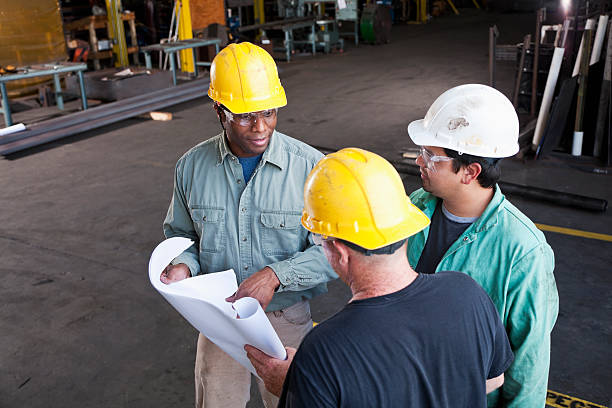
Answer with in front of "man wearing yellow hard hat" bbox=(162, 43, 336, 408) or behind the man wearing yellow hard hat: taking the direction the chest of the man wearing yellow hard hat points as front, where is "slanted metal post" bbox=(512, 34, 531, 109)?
behind

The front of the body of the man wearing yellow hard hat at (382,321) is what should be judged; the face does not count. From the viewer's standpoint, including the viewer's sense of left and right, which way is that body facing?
facing away from the viewer and to the left of the viewer

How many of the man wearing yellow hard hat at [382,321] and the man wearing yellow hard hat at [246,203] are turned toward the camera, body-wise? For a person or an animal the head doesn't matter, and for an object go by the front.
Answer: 1

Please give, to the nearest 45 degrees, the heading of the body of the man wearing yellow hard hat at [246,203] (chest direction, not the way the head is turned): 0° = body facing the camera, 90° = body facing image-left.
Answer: approximately 0°

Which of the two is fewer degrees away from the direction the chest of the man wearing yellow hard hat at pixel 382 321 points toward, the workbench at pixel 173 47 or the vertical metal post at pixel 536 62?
the workbench

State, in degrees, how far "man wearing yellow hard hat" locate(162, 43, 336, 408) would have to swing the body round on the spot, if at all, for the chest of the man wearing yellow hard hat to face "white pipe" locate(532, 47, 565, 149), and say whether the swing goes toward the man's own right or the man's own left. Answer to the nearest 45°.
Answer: approximately 135° to the man's own left

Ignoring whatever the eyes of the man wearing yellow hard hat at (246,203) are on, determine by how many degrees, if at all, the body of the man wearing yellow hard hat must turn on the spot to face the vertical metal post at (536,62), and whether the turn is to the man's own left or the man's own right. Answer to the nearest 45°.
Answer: approximately 135° to the man's own left

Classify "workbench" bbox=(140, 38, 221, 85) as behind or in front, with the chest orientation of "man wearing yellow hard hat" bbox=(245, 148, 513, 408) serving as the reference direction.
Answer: in front

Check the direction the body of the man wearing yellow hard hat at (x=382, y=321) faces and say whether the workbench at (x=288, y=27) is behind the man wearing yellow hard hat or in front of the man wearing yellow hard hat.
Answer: in front

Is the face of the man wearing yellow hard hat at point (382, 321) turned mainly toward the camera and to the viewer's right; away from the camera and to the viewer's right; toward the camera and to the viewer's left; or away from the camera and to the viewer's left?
away from the camera and to the viewer's left

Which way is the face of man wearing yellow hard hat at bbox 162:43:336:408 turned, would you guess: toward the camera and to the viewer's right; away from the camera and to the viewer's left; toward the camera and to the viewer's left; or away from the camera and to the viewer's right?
toward the camera and to the viewer's right

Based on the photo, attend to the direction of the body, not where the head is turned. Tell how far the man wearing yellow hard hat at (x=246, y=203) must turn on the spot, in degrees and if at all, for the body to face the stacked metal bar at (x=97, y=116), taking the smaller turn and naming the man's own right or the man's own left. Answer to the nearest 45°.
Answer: approximately 180°

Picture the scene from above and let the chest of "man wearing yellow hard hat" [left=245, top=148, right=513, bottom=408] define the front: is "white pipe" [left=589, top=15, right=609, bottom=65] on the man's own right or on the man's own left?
on the man's own right

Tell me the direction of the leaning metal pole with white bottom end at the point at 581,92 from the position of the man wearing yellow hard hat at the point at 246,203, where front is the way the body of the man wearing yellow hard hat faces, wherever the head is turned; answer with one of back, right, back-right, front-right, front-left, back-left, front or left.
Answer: back-left
